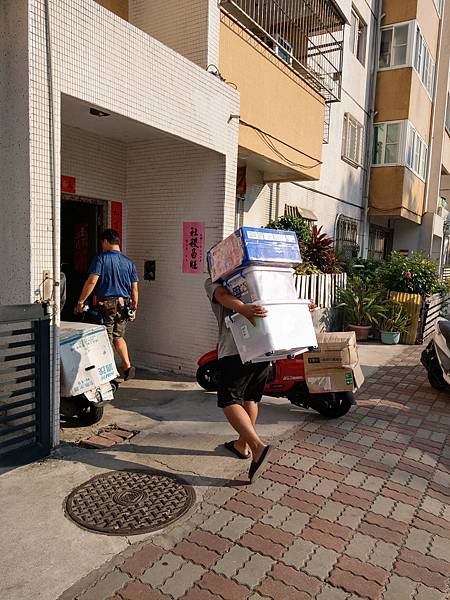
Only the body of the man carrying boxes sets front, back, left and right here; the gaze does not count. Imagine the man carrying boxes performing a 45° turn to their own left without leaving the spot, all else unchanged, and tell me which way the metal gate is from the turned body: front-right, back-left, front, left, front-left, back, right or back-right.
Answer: back

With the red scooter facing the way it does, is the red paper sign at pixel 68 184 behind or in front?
in front

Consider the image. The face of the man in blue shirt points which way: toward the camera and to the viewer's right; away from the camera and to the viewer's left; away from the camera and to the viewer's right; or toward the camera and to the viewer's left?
away from the camera and to the viewer's left

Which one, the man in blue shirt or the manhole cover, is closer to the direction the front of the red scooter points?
the man in blue shirt

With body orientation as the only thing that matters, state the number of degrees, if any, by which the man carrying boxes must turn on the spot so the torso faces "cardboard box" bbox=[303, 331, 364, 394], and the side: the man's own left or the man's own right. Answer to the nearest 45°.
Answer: approximately 90° to the man's own left

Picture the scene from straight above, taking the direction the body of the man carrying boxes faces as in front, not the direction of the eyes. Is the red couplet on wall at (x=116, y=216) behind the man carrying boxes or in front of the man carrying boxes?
behind

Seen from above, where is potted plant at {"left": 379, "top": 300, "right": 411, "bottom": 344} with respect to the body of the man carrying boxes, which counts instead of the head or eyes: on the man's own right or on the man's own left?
on the man's own left

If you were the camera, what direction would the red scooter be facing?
facing away from the viewer and to the left of the viewer

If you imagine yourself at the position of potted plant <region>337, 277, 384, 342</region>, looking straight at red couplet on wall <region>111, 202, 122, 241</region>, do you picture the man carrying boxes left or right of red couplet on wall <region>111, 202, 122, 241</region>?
left

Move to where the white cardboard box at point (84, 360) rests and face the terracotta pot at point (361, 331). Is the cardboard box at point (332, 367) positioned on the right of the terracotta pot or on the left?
right

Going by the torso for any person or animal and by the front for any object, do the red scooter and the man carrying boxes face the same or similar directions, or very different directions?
very different directions

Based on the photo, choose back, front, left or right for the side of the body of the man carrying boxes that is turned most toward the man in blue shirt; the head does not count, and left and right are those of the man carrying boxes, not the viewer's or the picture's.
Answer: back
